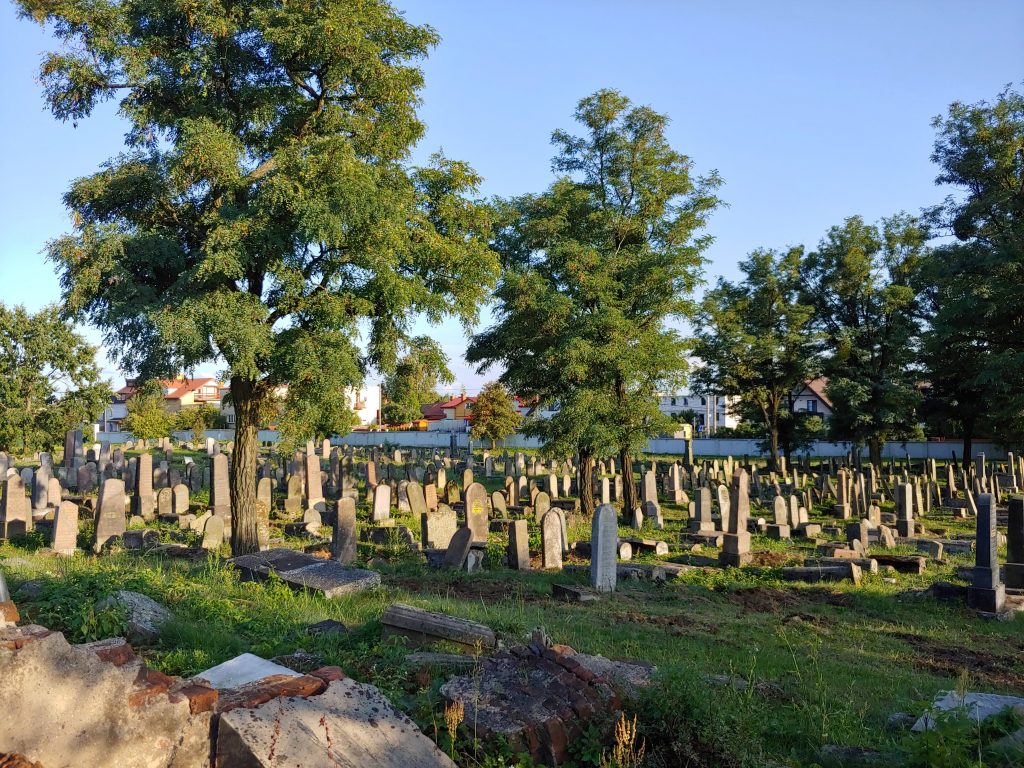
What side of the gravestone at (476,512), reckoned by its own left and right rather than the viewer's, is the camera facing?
front

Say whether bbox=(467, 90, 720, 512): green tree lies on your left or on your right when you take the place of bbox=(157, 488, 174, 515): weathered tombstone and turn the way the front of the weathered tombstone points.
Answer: on your left

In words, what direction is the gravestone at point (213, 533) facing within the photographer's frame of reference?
facing the viewer

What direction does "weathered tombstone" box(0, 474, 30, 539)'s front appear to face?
toward the camera

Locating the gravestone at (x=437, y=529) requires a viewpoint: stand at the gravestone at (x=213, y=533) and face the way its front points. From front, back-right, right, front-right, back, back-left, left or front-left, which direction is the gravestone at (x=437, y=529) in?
left

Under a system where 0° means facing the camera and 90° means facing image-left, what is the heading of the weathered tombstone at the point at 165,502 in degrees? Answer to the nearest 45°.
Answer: approximately 0°

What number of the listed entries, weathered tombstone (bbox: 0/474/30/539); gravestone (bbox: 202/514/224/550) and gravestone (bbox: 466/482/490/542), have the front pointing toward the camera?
3

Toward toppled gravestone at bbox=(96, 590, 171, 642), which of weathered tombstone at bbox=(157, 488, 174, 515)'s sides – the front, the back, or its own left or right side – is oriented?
front

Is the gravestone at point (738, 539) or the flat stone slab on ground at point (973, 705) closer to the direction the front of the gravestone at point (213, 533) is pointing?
the flat stone slab on ground

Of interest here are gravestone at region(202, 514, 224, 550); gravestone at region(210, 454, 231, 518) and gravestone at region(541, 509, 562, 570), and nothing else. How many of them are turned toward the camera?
3

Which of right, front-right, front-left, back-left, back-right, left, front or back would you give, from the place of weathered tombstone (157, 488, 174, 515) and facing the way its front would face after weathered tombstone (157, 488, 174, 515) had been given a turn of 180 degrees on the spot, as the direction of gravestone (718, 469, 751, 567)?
back-right

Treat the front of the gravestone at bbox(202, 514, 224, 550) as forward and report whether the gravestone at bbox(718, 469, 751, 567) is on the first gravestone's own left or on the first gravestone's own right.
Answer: on the first gravestone's own left
